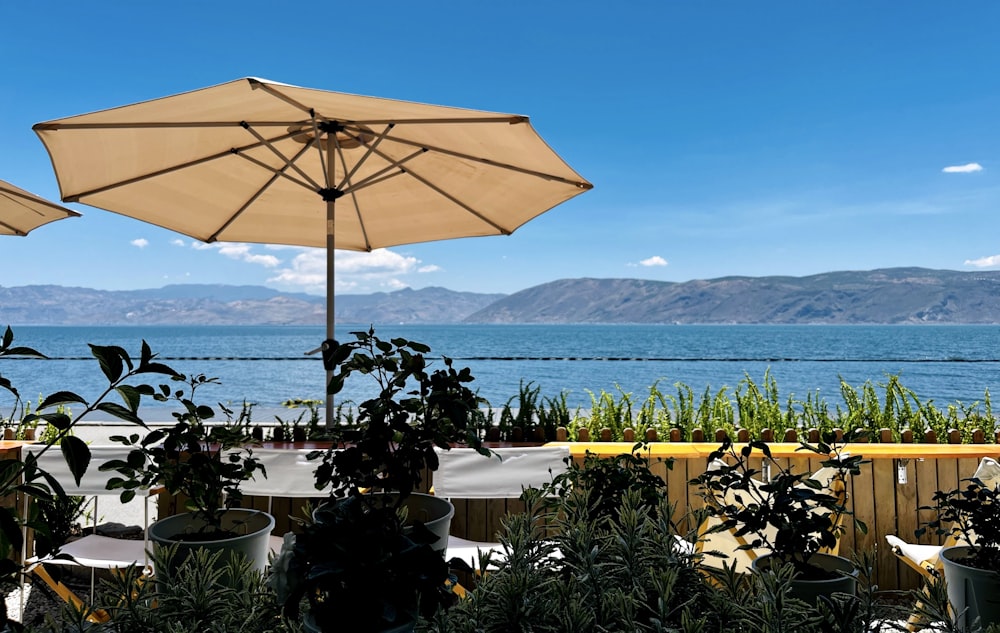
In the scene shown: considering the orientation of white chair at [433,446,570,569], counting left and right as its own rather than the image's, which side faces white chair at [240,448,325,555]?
left

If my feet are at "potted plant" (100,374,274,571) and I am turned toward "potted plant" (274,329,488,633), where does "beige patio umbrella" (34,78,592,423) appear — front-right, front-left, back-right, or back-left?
back-left

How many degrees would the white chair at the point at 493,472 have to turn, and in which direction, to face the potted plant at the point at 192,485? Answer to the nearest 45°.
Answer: approximately 135° to its left

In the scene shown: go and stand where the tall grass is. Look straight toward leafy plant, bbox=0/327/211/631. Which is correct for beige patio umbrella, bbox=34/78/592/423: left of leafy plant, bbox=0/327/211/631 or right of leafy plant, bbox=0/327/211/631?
right

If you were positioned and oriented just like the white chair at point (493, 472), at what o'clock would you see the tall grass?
The tall grass is roughly at 2 o'clock from the white chair.

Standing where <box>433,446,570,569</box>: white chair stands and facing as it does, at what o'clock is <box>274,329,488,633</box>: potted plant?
The potted plant is roughly at 6 o'clock from the white chair.

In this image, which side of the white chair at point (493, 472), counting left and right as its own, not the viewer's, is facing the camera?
back

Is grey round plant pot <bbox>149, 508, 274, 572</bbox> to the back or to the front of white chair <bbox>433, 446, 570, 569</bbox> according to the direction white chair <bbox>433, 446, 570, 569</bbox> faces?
to the back
